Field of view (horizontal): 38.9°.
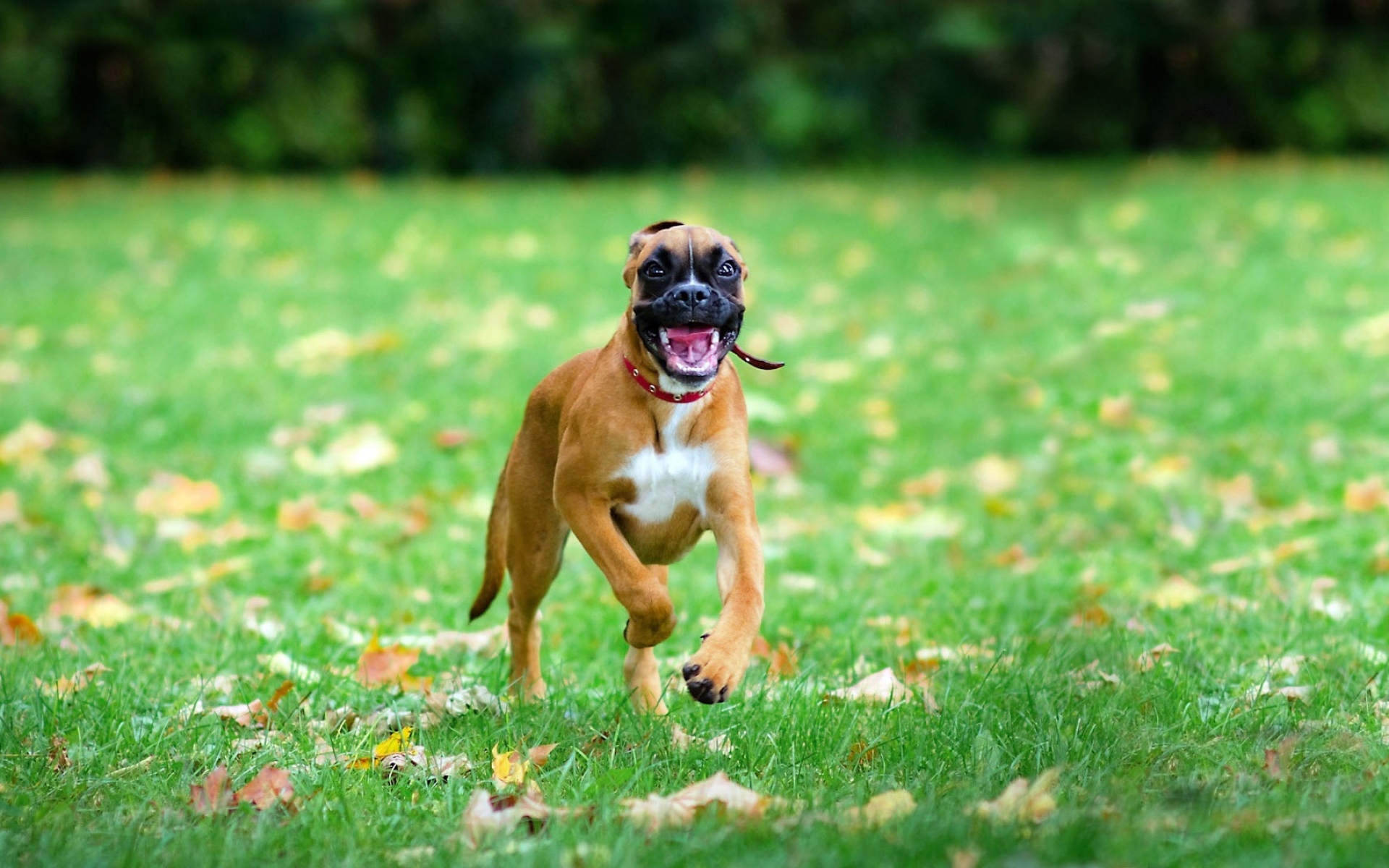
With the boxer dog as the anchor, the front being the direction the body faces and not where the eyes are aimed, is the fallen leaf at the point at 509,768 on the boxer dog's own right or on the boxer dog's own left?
on the boxer dog's own right

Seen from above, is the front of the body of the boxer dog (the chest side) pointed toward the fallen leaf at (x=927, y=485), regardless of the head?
no

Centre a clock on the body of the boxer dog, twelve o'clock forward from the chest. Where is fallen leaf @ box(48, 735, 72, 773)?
The fallen leaf is roughly at 4 o'clock from the boxer dog.

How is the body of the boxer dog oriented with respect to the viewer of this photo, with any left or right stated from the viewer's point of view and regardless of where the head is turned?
facing the viewer and to the right of the viewer

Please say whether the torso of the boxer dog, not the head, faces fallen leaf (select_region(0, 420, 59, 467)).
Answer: no

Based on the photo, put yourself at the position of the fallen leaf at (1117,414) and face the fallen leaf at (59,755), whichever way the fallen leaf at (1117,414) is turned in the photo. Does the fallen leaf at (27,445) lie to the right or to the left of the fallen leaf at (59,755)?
right

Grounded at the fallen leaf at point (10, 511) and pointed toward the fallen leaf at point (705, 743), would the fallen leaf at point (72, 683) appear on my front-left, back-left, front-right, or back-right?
front-right

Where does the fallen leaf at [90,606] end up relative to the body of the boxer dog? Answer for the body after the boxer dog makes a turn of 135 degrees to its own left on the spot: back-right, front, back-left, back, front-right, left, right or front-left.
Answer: front-left

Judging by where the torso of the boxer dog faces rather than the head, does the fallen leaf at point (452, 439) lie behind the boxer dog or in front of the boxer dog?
behind

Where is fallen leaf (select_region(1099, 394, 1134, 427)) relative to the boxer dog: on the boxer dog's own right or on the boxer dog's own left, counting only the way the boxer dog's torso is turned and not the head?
on the boxer dog's own left

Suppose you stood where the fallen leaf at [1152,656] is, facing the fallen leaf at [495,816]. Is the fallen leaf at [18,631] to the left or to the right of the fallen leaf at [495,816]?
right

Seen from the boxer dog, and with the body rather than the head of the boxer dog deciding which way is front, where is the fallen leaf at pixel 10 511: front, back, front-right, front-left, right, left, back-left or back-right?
back

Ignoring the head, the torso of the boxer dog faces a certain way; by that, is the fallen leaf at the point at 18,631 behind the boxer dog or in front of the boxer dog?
behind

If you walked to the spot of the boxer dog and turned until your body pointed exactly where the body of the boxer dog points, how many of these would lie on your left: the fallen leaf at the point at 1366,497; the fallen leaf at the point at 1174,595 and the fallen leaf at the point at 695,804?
2

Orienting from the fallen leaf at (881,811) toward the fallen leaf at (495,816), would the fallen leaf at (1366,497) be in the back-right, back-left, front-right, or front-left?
back-right

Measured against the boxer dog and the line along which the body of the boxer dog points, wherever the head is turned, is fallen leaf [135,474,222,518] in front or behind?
behind
